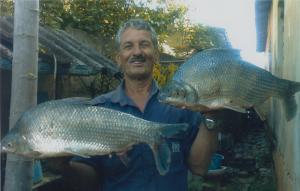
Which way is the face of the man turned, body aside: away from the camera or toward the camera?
toward the camera

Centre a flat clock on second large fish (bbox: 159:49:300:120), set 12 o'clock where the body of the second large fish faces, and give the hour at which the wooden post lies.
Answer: The wooden post is roughly at 1 o'clock from the second large fish.

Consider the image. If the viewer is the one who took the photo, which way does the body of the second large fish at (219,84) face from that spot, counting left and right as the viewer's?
facing to the left of the viewer

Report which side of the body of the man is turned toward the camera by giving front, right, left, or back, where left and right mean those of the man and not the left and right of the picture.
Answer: front
